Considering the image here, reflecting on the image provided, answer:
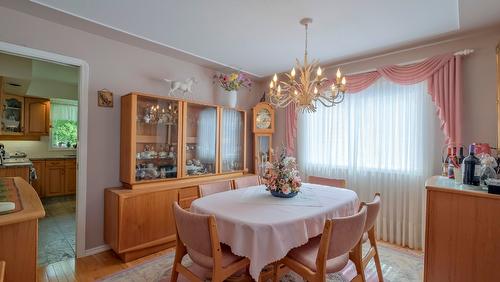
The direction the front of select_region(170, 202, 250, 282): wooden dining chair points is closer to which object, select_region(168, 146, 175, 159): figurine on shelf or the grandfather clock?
the grandfather clock

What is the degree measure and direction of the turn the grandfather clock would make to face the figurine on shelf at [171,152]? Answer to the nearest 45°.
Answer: approximately 45° to its right

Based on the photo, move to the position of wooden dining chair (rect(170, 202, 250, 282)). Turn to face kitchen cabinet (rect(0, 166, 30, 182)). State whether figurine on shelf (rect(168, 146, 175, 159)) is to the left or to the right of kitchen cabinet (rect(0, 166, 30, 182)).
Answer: right

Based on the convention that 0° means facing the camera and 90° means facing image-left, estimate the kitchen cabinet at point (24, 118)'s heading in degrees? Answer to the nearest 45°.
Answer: approximately 315°

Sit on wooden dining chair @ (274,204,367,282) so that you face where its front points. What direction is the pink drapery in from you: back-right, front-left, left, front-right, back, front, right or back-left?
right

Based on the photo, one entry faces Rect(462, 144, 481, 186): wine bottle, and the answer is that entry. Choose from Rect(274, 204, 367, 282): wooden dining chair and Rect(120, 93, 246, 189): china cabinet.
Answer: the china cabinet

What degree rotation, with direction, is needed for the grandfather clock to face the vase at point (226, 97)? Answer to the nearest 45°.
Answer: approximately 45° to its right

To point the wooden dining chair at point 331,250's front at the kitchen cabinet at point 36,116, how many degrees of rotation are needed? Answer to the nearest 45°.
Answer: approximately 45° to its left

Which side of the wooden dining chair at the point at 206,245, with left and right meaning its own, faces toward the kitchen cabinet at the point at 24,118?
left

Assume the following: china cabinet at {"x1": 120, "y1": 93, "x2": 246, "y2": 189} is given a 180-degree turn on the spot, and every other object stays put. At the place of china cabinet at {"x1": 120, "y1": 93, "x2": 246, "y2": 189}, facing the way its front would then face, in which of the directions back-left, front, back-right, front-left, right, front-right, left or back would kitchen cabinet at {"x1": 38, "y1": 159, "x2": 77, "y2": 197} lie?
front

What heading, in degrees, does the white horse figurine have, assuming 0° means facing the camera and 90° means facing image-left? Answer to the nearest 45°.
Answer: approximately 270°
